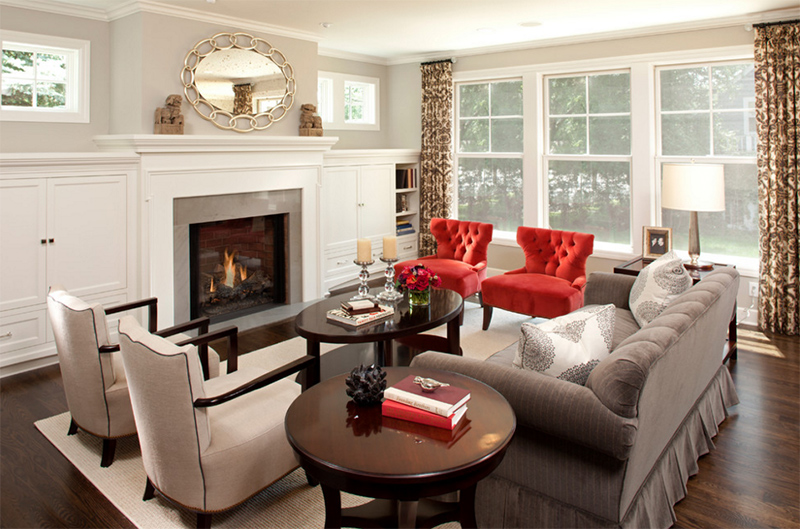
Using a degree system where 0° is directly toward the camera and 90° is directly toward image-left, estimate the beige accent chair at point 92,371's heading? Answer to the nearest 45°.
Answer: approximately 225°

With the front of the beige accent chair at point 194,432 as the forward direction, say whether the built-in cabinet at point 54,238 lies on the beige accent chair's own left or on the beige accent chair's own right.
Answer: on the beige accent chair's own left

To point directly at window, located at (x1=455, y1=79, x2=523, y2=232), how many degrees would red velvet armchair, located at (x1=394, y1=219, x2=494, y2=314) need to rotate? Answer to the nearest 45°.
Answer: approximately 135° to its right

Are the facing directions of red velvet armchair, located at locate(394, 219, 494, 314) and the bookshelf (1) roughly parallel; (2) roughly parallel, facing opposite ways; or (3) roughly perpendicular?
roughly perpendicular

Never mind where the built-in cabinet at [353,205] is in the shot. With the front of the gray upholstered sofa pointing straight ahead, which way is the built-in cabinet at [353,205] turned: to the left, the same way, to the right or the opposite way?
the opposite way

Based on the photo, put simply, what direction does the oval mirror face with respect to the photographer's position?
facing the viewer and to the right of the viewer

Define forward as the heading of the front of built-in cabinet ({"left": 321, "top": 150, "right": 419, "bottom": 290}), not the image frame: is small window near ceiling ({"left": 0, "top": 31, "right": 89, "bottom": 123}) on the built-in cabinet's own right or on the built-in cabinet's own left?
on the built-in cabinet's own right

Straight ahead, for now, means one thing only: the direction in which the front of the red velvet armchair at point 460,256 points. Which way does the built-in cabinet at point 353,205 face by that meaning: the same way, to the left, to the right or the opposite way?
to the left

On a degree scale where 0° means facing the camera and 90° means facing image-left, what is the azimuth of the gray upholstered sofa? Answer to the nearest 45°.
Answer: approximately 135°

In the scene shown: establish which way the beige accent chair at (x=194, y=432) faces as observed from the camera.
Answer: facing away from the viewer and to the right of the viewer

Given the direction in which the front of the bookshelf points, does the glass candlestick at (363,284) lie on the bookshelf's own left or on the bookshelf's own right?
on the bookshelf's own right

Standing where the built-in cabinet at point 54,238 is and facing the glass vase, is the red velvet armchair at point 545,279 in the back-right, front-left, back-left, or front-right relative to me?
front-left

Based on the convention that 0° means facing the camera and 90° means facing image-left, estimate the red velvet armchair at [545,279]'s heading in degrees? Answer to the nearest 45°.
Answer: approximately 45°
